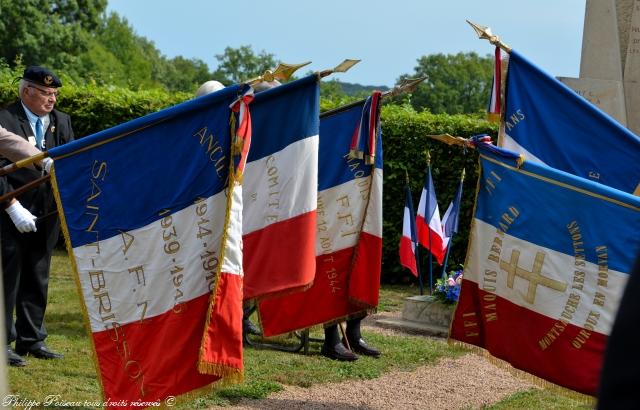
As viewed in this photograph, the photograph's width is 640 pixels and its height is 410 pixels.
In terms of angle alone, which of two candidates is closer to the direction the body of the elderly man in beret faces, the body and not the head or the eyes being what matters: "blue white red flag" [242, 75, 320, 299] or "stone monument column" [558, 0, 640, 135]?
the blue white red flag

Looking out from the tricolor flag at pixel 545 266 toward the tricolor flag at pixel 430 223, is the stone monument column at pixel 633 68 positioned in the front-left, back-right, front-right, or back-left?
front-right

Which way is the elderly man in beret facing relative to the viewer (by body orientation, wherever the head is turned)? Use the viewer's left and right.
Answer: facing the viewer and to the right of the viewer

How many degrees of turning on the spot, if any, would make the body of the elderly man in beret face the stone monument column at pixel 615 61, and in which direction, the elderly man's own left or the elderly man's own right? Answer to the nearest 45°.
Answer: approximately 45° to the elderly man's own left

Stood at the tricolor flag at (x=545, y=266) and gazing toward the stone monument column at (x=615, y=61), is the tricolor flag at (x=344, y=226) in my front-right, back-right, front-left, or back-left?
front-left

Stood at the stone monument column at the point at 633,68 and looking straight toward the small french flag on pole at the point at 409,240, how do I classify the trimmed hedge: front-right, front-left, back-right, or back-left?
front-right

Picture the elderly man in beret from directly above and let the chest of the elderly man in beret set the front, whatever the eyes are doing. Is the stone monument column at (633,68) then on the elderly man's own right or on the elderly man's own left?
on the elderly man's own left

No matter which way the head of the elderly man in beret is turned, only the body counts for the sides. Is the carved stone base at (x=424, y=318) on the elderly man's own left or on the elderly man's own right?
on the elderly man's own left

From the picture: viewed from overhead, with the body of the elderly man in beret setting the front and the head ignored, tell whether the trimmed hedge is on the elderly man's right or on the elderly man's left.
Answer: on the elderly man's left

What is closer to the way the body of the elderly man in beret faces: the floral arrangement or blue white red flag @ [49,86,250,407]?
the blue white red flag

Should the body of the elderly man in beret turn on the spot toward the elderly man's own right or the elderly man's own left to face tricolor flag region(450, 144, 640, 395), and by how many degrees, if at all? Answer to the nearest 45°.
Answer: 0° — they already face it
